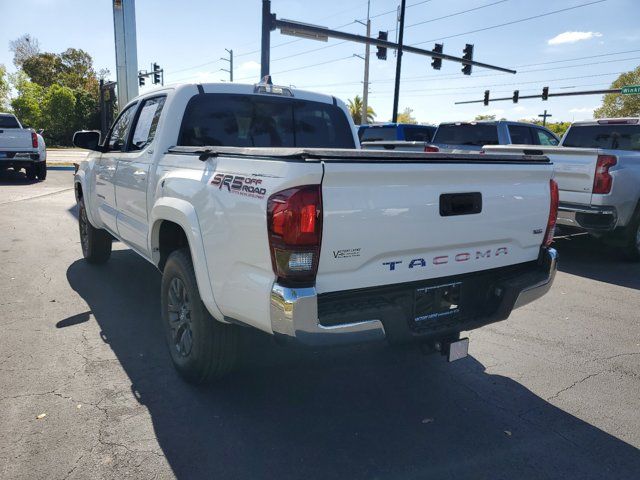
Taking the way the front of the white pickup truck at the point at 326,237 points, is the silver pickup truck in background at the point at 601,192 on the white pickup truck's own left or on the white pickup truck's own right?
on the white pickup truck's own right

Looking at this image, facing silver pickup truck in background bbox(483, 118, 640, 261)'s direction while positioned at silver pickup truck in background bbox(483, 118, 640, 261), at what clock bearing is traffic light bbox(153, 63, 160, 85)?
The traffic light is roughly at 9 o'clock from the silver pickup truck in background.

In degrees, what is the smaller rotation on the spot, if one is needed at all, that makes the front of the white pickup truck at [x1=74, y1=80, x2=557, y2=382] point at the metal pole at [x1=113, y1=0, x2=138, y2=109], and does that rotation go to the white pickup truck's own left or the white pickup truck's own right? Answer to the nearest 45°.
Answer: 0° — it already faces it

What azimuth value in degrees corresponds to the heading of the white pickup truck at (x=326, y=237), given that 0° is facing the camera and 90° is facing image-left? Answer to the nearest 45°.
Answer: approximately 135°

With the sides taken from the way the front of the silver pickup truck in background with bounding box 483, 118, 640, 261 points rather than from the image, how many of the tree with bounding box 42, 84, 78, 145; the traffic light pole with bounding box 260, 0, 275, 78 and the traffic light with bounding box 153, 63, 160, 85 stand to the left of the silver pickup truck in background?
3

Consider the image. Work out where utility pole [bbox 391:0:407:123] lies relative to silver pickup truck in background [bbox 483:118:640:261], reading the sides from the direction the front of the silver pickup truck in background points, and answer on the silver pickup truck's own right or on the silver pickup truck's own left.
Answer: on the silver pickup truck's own left

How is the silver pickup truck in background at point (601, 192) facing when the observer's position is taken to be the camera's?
facing away from the viewer and to the right of the viewer

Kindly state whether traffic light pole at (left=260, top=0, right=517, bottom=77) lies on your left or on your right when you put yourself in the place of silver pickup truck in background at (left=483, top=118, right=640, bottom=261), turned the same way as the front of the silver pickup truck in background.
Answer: on your left

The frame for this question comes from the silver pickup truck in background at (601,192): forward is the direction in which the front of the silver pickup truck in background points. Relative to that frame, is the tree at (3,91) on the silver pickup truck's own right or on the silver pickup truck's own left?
on the silver pickup truck's own left

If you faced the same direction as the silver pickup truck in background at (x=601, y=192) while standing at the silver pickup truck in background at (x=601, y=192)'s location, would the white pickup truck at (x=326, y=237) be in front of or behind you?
behind

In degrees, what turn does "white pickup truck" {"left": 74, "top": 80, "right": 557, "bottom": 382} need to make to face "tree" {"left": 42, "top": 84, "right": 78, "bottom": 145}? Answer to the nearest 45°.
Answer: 0° — it already faces it
